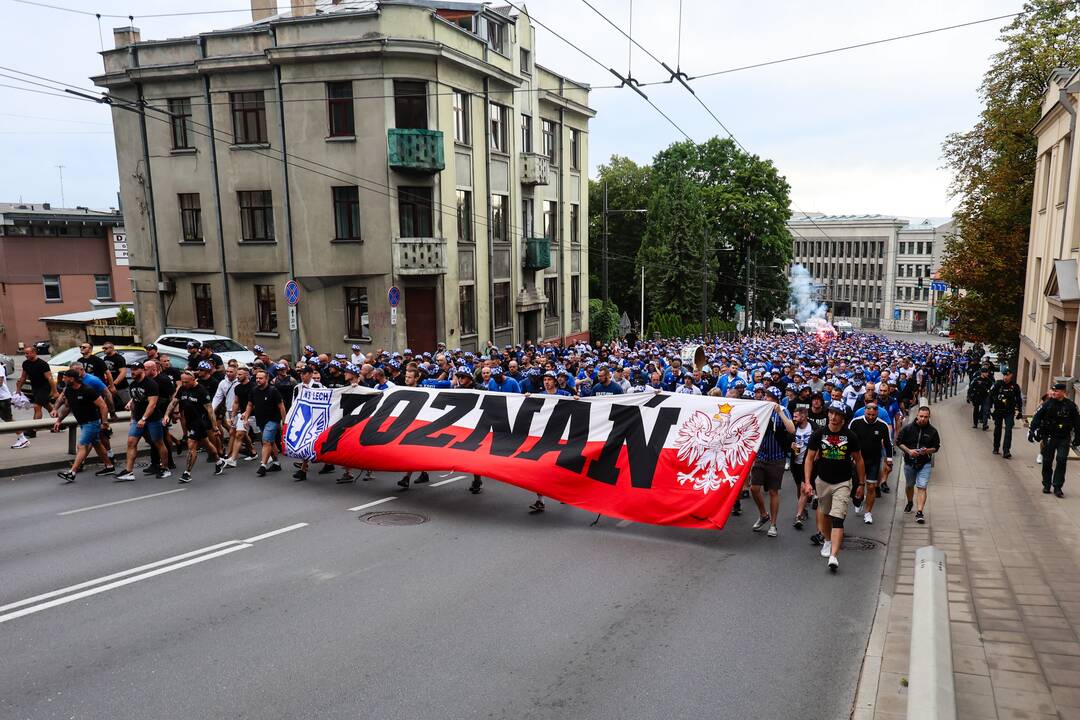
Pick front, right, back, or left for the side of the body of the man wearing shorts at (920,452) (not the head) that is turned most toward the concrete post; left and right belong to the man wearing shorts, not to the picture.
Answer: front

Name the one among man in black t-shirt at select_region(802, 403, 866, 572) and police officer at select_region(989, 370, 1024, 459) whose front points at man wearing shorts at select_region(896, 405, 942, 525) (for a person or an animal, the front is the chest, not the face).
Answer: the police officer

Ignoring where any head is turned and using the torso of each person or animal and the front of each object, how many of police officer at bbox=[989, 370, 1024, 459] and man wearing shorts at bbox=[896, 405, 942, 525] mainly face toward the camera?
2

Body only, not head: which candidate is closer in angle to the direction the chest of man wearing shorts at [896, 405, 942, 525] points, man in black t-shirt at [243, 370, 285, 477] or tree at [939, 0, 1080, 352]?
the man in black t-shirt

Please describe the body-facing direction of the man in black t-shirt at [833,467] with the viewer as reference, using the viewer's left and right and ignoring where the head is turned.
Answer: facing the viewer

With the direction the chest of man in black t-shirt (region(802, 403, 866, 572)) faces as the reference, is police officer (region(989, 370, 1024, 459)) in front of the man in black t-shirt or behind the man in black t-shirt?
behind

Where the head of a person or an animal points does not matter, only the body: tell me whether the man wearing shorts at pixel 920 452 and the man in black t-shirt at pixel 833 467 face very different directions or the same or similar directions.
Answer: same or similar directions

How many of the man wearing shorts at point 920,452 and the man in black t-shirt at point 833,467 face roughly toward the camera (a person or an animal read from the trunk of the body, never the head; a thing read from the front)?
2

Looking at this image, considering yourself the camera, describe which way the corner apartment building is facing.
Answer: facing the viewer and to the right of the viewer

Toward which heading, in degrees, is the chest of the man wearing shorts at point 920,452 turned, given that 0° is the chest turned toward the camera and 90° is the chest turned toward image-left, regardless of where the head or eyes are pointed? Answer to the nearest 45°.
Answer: approximately 0°

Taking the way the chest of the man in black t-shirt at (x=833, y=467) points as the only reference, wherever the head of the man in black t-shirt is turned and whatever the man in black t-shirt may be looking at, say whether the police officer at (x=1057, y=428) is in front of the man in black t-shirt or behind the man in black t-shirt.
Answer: behind

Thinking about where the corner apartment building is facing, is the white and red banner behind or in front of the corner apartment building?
in front

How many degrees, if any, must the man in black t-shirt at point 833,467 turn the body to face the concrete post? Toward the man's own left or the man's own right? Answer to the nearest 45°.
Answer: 0° — they already face it
